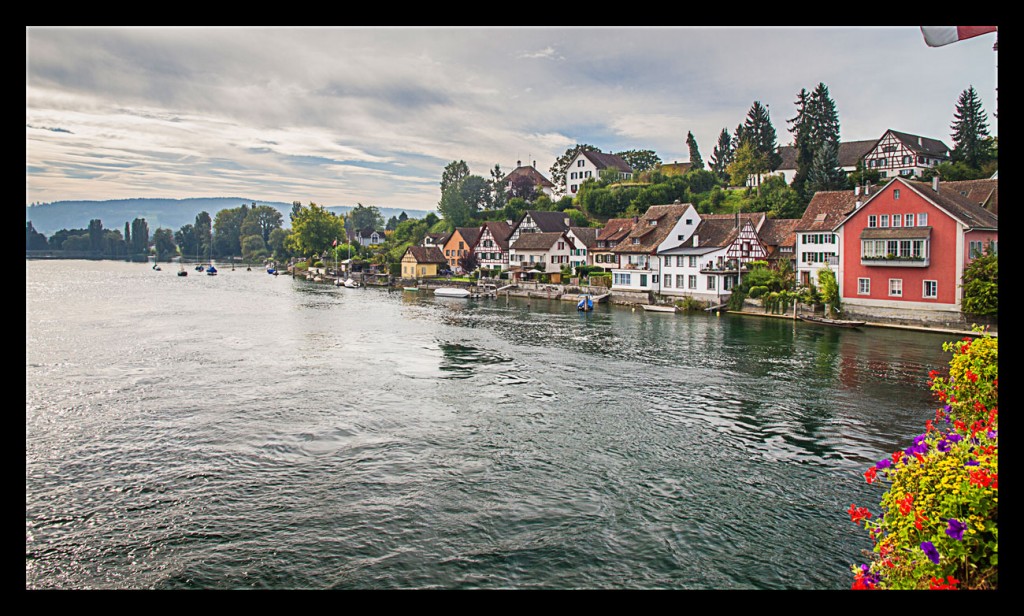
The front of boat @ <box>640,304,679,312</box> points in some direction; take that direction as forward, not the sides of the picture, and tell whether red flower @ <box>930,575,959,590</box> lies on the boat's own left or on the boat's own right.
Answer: on the boat's own left

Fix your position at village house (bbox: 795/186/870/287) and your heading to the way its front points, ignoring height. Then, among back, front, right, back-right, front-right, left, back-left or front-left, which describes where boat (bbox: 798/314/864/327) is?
front-left

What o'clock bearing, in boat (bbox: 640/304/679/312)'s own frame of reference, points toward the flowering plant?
The flowering plant is roughly at 9 o'clock from the boat.

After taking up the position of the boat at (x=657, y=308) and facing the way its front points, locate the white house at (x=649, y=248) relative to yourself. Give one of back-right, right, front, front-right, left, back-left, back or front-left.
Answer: right

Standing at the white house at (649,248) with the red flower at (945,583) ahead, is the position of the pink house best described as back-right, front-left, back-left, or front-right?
front-left

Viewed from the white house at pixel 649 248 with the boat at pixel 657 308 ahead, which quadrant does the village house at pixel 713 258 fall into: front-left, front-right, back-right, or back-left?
front-left

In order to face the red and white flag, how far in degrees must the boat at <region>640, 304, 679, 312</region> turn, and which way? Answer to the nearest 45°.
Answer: approximately 90° to its left

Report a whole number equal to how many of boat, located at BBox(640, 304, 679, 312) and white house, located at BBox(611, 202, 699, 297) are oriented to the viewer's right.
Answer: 0

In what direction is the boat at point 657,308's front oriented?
to the viewer's left

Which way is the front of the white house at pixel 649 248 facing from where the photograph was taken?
facing the viewer and to the left of the viewer

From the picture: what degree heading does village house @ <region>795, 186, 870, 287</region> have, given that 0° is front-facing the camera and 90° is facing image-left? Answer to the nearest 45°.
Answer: approximately 45°

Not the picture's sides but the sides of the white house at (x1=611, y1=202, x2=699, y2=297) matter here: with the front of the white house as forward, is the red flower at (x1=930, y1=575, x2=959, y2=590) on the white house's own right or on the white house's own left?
on the white house's own left
